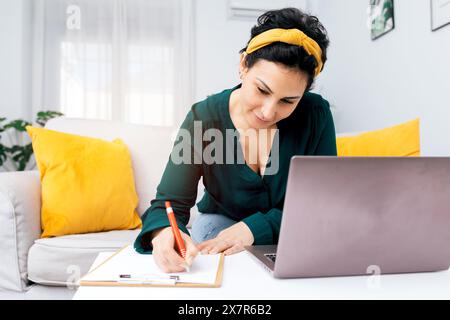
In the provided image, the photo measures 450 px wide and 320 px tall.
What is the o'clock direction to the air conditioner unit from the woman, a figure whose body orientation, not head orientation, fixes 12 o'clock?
The air conditioner unit is roughly at 6 o'clock from the woman.

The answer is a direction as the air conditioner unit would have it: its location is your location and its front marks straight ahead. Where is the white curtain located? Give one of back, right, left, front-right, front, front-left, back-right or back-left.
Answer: right

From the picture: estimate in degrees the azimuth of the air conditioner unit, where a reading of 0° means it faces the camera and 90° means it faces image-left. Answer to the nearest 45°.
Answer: approximately 0°

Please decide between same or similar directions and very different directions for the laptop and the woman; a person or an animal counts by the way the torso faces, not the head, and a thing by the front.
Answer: very different directions

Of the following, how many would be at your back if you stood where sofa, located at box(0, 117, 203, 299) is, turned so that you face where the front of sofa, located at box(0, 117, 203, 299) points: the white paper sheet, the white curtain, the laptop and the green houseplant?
2

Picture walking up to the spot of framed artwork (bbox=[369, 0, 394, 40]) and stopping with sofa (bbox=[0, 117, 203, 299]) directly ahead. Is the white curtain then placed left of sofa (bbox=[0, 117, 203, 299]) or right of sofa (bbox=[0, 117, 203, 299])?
right

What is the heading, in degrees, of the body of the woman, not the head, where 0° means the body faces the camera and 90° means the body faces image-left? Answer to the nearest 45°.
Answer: approximately 0°

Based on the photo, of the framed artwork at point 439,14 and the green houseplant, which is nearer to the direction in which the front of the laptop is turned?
the green houseplant

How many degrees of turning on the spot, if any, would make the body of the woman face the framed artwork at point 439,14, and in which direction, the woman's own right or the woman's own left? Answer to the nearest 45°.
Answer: approximately 135° to the woman's own left
